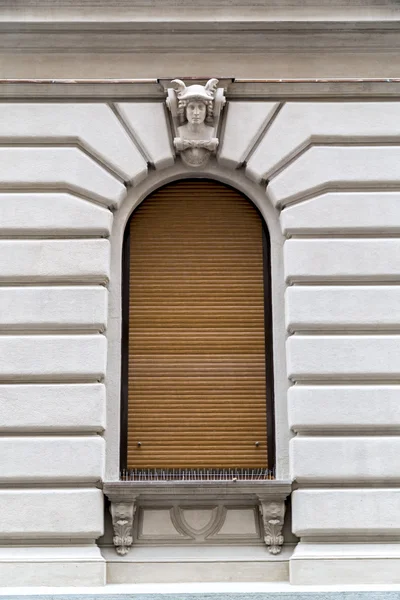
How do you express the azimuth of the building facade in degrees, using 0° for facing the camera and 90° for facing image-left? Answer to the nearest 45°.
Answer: approximately 0°
